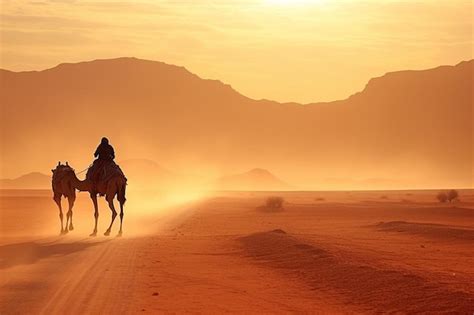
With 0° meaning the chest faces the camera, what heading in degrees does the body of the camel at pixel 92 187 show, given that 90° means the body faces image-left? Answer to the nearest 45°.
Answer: approximately 90°
